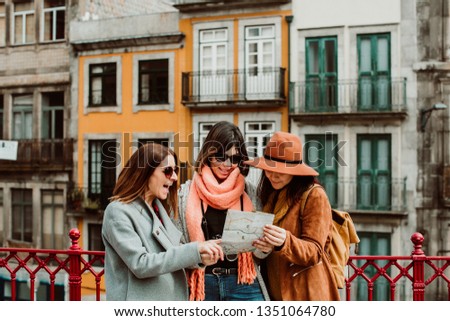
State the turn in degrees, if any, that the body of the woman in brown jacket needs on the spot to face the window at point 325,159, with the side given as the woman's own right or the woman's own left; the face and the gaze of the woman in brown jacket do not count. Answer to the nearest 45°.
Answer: approximately 135° to the woman's own right

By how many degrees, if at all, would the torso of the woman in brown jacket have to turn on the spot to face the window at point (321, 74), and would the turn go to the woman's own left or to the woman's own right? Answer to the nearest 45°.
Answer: approximately 135° to the woman's own right

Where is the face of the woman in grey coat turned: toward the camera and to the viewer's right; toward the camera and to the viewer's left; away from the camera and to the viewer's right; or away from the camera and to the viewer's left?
toward the camera and to the viewer's right

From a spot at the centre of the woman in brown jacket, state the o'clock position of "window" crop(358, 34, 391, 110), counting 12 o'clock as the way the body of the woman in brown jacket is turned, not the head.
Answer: The window is roughly at 5 o'clock from the woman in brown jacket.

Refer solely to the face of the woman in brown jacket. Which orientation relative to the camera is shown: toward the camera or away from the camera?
toward the camera

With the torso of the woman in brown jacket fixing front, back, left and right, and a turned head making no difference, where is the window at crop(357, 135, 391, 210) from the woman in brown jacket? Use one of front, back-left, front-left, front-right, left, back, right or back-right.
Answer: back-right

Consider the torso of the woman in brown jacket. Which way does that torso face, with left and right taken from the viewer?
facing the viewer and to the left of the viewer
